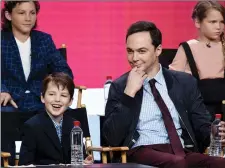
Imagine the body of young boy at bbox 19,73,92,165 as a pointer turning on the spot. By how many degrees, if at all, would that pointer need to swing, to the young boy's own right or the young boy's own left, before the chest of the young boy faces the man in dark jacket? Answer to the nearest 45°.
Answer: approximately 45° to the young boy's own left

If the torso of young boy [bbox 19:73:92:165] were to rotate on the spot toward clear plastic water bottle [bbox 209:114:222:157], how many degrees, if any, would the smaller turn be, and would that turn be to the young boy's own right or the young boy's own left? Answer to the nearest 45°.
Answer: approximately 45° to the young boy's own left

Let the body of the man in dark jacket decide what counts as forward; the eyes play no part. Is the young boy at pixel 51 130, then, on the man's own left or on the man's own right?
on the man's own right

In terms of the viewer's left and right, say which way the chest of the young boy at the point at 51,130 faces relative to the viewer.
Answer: facing the viewer and to the right of the viewer

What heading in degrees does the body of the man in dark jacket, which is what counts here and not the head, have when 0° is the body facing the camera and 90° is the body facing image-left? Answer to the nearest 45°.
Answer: approximately 0°

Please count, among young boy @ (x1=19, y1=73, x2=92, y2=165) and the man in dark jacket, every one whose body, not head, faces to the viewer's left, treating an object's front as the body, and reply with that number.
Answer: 0

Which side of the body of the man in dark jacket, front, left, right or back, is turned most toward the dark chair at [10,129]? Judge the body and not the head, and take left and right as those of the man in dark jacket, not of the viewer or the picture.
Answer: right
